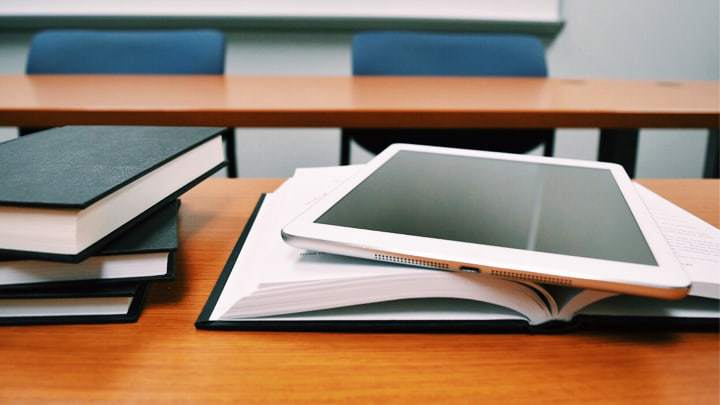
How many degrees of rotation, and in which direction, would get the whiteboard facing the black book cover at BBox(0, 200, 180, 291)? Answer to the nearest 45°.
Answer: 0° — it already faces it

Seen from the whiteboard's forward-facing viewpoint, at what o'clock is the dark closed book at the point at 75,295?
The dark closed book is roughly at 12 o'clock from the whiteboard.

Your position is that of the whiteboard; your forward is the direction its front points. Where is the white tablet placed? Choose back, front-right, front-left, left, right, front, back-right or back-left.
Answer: front

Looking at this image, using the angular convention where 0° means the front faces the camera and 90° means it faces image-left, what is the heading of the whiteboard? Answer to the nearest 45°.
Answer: approximately 0°

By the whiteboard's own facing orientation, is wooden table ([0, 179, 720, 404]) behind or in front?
in front

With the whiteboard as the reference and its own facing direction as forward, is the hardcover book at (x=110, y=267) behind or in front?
in front

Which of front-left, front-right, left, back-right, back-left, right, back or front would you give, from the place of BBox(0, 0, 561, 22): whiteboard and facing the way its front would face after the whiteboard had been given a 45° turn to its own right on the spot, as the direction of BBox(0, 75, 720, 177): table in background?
front-left

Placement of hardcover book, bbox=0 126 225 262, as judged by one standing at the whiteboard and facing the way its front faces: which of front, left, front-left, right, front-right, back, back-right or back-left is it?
front

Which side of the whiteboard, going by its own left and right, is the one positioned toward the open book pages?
front
